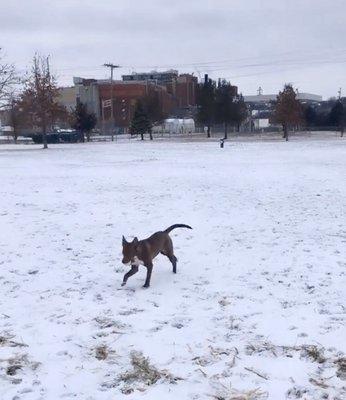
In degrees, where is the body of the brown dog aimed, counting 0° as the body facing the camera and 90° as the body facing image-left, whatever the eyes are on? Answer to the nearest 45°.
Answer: approximately 45°
